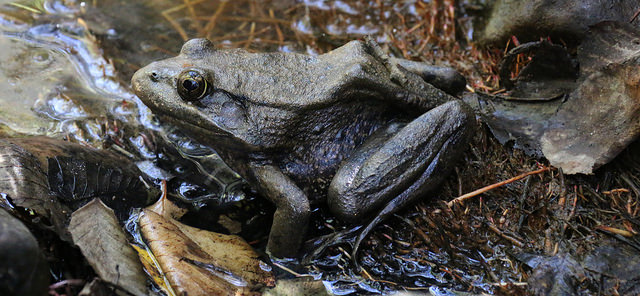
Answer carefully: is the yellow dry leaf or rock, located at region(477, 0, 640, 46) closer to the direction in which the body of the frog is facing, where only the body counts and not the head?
the yellow dry leaf

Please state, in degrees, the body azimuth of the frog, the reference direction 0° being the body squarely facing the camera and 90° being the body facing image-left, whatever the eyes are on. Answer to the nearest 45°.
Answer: approximately 90°

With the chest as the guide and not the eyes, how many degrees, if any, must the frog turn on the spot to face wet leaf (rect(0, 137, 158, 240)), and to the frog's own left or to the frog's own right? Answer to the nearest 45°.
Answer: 0° — it already faces it

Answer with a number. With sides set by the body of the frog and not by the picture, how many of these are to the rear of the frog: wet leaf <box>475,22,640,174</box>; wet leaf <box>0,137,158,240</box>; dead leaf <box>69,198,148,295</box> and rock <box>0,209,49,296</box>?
1

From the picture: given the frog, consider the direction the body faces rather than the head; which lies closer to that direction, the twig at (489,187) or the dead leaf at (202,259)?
the dead leaf

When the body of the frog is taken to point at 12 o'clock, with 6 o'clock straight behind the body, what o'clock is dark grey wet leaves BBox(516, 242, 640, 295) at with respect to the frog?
The dark grey wet leaves is roughly at 7 o'clock from the frog.

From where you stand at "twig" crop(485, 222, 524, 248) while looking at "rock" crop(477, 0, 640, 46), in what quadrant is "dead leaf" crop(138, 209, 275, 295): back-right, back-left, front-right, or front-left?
back-left

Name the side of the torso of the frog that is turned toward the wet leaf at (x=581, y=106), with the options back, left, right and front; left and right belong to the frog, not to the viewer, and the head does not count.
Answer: back

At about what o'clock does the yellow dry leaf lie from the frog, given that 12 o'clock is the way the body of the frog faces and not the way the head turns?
The yellow dry leaf is roughly at 11 o'clock from the frog.

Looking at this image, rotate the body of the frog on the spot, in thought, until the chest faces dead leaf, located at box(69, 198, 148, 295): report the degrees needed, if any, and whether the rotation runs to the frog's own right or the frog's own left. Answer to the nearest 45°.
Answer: approximately 45° to the frog's own left

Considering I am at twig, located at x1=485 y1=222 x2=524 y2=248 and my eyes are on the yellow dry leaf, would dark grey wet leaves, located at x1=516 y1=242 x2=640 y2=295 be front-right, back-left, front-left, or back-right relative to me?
back-left

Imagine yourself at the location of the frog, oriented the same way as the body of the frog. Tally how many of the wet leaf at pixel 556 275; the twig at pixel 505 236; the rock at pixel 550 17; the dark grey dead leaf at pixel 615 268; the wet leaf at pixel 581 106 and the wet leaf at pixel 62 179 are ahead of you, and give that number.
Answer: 1

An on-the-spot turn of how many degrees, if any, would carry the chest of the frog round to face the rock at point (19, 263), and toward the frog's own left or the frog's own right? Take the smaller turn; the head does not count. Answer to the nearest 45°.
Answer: approximately 45° to the frog's own left

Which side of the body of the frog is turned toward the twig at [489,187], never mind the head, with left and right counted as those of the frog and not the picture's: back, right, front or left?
back

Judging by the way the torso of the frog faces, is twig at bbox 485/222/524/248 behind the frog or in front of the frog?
behind
